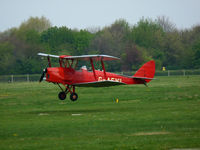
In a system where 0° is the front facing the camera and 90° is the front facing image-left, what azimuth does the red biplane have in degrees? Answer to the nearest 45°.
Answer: approximately 45°
